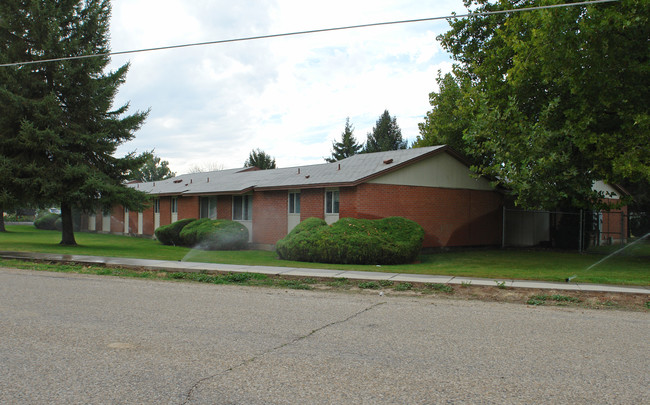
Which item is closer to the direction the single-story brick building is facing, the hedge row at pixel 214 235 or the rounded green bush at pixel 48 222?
the hedge row

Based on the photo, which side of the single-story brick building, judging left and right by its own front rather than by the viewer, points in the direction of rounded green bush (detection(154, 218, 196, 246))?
right

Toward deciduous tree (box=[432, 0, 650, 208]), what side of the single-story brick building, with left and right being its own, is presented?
left

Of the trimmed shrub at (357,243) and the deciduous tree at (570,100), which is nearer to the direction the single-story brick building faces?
the trimmed shrub

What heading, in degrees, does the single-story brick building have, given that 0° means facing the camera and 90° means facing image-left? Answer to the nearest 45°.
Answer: approximately 45°

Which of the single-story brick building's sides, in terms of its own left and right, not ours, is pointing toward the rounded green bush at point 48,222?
right

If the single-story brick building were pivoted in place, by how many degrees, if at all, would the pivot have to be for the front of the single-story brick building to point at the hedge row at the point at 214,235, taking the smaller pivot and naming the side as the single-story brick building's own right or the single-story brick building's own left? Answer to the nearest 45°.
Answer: approximately 45° to the single-story brick building's own right

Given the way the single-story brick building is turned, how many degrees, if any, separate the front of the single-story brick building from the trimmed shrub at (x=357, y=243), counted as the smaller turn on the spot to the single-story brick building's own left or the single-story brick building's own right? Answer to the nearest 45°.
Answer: approximately 45° to the single-story brick building's own left
